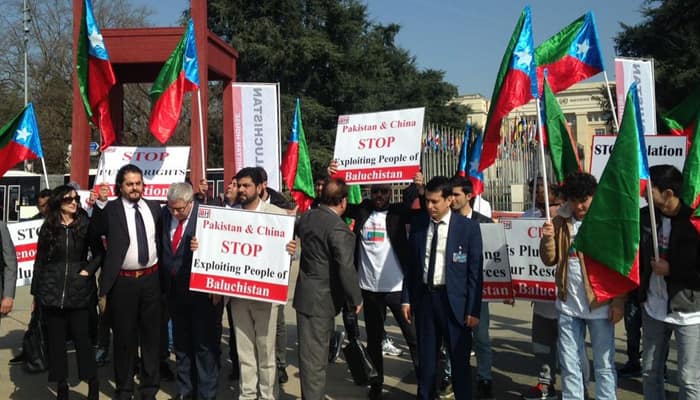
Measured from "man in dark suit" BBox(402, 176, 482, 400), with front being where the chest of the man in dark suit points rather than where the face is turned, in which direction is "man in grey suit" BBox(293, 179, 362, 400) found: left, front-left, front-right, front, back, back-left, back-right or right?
front-right

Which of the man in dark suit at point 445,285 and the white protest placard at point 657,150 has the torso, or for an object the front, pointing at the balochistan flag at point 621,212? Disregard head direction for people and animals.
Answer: the white protest placard

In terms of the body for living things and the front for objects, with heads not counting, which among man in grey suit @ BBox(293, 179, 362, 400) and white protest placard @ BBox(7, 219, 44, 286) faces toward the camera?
the white protest placard

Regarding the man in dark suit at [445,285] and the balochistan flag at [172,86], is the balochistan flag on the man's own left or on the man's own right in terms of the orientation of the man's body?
on the man's own right

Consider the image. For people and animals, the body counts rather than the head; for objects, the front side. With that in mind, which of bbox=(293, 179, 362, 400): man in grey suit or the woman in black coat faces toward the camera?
the woman in black coat

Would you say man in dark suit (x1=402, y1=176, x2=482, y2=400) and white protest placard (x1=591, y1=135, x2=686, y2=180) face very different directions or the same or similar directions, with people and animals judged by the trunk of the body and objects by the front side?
same or similar directions

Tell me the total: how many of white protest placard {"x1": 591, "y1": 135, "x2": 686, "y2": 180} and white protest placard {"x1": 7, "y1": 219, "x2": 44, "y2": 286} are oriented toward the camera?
2

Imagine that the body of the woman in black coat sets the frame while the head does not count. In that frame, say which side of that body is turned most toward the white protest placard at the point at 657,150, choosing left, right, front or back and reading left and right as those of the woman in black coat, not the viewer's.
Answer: left

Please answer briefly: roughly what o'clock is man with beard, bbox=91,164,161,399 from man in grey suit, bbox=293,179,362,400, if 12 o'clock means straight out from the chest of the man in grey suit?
The man with beard is roughly at 8 o'clock from the man in grey suit.

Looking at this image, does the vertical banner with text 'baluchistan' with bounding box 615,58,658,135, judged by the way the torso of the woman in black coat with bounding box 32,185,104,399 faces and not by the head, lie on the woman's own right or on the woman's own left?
on the woman's own left

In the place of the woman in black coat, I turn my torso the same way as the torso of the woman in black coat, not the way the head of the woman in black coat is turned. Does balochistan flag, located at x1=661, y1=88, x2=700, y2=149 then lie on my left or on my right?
on my left

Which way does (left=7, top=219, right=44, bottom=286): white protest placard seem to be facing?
toward the camera

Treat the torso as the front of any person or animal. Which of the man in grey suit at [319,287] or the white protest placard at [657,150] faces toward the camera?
the white protest placard
